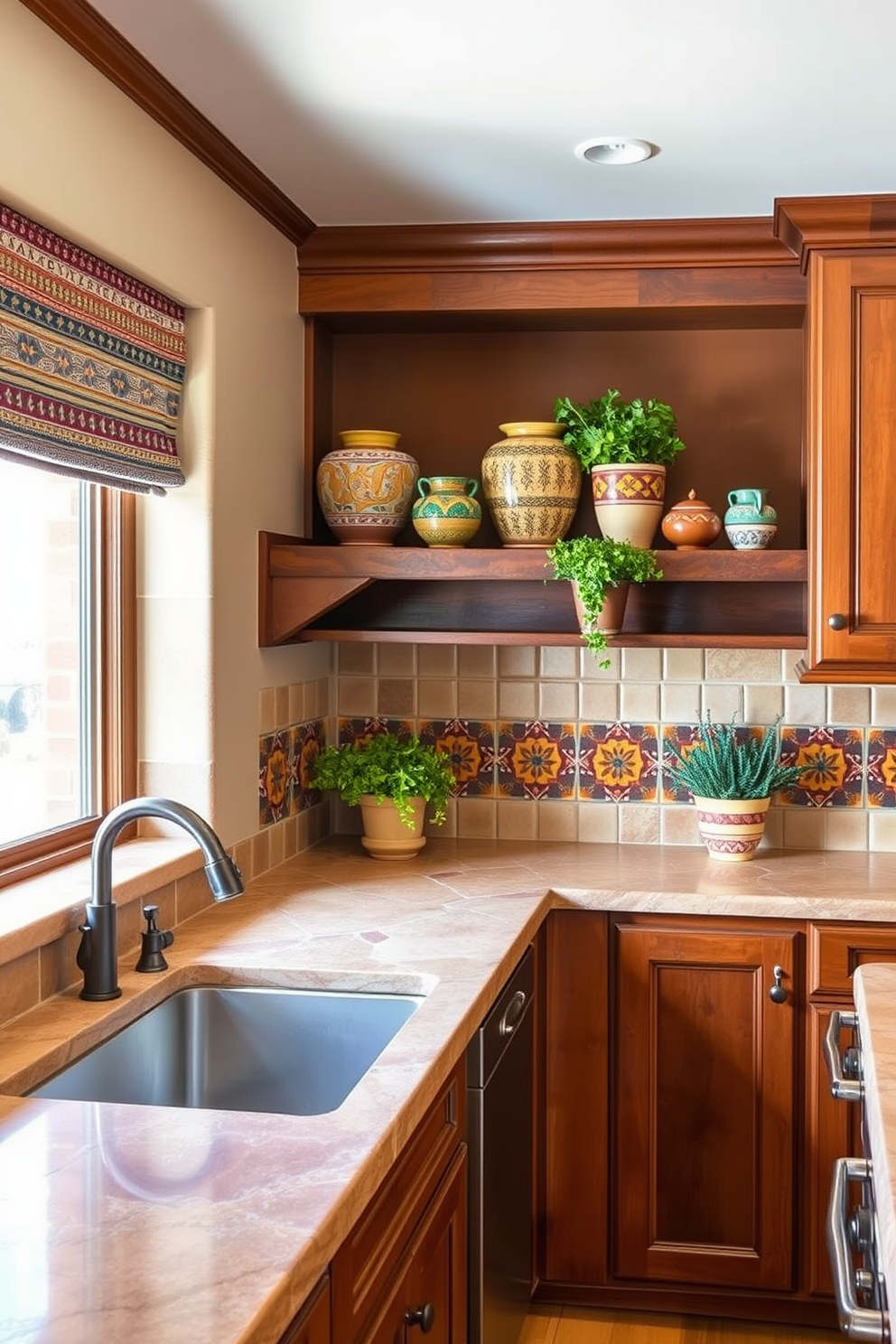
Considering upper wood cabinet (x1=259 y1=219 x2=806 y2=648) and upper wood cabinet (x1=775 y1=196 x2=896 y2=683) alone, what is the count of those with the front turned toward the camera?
2

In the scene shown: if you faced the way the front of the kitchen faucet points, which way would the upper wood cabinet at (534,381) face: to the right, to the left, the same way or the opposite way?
to the right

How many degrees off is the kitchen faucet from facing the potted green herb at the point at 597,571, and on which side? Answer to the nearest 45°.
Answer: approximately 45° to its left

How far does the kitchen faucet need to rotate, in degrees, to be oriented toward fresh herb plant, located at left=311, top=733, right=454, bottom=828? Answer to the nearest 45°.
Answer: approximately 45° to its left

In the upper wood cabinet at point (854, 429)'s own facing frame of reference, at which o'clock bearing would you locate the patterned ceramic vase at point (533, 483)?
The patterned ceramic vase is roughly at 3 o'clock from the upper wood cabinet.

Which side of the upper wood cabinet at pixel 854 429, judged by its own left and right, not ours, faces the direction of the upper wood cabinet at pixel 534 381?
right

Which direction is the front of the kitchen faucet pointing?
to the viewer's right

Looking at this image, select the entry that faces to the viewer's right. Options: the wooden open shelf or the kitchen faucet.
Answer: the kitchen faucet

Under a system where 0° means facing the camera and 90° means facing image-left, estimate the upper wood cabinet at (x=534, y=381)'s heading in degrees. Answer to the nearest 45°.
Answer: approximately 0°
